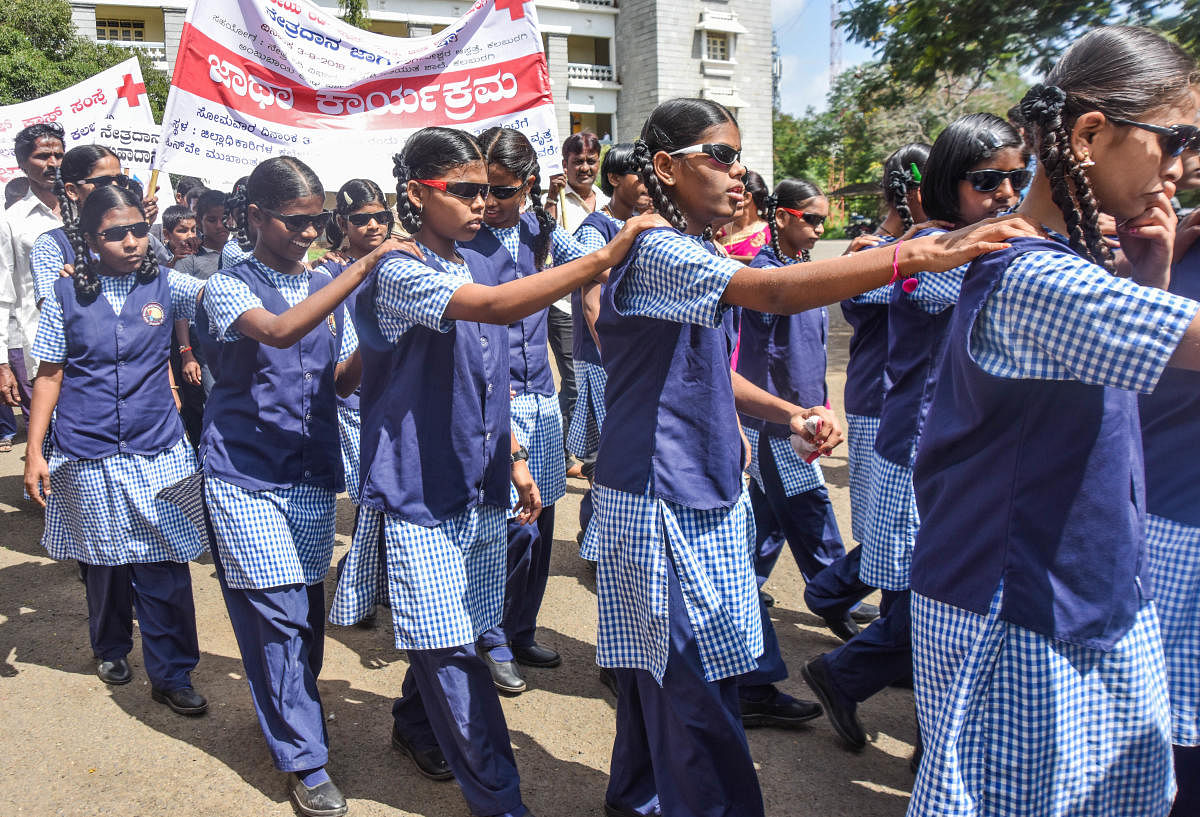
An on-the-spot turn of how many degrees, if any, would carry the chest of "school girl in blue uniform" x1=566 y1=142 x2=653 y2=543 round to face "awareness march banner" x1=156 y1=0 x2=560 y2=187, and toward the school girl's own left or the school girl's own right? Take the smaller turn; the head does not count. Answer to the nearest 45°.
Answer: approximately 135° to the school girl's own left

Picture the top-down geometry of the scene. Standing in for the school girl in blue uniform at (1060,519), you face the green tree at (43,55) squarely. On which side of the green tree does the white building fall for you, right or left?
right

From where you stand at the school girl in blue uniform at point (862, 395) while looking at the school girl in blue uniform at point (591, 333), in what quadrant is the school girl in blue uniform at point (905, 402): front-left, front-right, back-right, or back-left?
back-left

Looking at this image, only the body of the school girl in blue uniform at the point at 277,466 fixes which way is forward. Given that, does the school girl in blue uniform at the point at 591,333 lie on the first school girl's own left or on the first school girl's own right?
on the first school girl's own left
